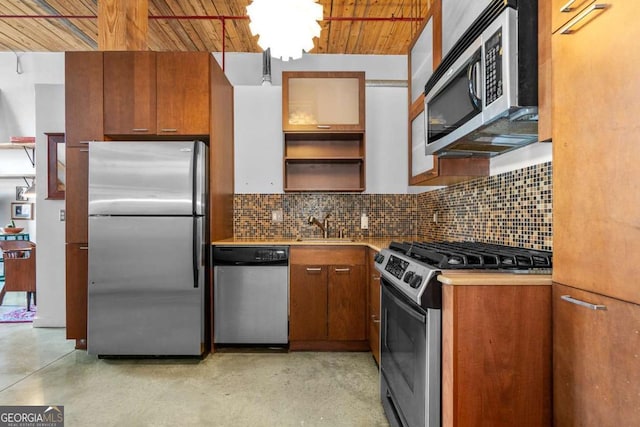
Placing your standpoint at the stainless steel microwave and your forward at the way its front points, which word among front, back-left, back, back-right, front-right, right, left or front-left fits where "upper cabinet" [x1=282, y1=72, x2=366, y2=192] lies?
right

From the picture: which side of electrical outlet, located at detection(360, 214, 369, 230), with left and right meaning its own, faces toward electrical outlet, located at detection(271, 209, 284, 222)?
right

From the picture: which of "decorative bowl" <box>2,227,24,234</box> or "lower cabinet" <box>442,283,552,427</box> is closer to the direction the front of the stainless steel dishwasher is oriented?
the lower cabinet

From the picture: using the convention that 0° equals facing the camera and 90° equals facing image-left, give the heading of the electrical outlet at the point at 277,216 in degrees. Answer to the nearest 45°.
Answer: approximately 0°

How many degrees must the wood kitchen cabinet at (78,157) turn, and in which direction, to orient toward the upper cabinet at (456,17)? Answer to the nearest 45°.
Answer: approximately 45° to its left

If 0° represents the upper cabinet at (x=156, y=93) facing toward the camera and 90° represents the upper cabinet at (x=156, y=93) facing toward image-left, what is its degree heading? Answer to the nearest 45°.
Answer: approximately 0°

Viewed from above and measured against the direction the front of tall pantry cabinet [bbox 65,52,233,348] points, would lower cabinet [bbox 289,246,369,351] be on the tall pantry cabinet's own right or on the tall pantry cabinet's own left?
on the tall pantry cabinet's own left
